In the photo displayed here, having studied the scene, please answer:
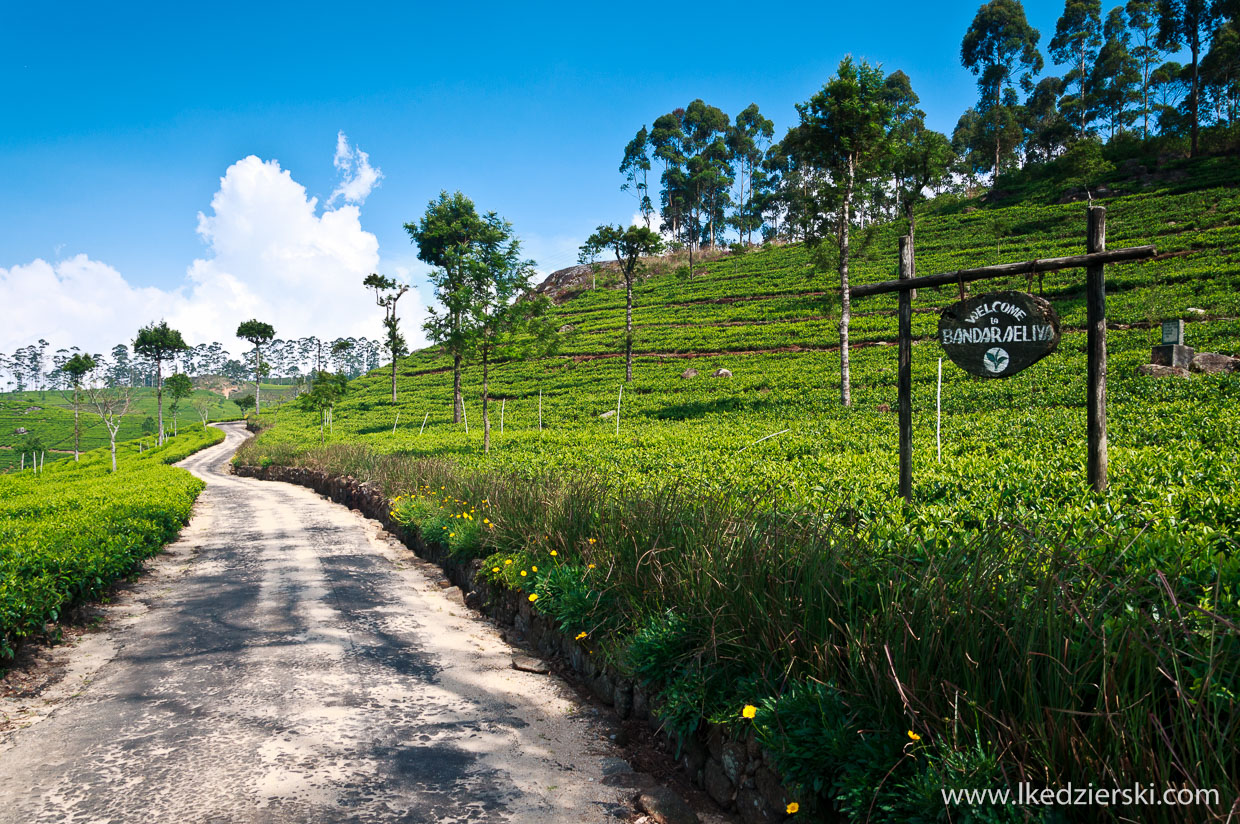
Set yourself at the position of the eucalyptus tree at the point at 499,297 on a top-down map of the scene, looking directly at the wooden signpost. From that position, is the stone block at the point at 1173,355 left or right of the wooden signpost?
left

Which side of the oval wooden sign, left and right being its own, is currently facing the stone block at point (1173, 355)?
back

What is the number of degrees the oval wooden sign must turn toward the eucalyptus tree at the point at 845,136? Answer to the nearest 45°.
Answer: approximately 180°

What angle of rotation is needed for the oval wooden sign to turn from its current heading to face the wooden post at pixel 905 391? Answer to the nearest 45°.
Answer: approximately 135° to its right

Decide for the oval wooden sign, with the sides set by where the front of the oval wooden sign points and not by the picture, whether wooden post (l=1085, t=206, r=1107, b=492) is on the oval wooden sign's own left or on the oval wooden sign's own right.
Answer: on the oval wooden sign's own left

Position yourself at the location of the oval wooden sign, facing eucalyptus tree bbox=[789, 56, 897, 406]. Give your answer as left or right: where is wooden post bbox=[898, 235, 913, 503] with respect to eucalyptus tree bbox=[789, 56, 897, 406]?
left

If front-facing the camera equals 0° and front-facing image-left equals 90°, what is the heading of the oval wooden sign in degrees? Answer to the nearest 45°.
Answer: approximately 0°
